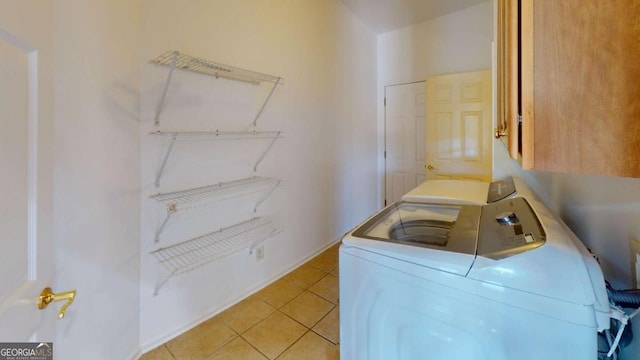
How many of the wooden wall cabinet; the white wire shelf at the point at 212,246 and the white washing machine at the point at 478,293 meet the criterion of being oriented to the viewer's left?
2

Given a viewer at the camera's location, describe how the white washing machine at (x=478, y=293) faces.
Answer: facing to the left of the viewer

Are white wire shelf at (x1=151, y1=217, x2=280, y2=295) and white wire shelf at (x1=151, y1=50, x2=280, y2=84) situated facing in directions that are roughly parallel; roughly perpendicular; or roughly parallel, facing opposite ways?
roughly parallel

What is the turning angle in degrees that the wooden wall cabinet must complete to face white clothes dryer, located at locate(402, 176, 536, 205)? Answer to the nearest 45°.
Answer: approximately 90° to its right

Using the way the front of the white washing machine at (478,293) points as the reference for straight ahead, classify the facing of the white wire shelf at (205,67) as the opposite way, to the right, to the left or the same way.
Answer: the opposite way

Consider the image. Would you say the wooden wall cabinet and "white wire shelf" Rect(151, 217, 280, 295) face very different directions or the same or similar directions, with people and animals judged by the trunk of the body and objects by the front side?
very different directions

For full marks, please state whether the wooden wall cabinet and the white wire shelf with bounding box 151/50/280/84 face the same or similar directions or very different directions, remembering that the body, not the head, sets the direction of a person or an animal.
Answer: very different directions

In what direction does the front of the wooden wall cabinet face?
to the viewer's left

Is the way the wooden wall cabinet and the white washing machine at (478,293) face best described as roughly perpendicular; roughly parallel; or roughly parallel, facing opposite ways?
roughly parallel

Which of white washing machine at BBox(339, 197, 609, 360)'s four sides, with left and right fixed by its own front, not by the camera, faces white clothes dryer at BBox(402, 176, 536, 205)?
right

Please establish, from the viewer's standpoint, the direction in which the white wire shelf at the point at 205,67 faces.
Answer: facing the viewer and to the right of the viewer

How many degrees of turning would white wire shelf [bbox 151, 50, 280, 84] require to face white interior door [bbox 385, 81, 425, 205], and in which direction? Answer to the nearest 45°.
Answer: approximately 90° to its left

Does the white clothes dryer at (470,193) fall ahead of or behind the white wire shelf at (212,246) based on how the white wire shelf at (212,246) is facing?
ahead

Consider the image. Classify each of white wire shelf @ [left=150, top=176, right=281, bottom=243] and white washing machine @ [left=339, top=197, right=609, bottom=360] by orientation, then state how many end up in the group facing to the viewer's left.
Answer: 1
